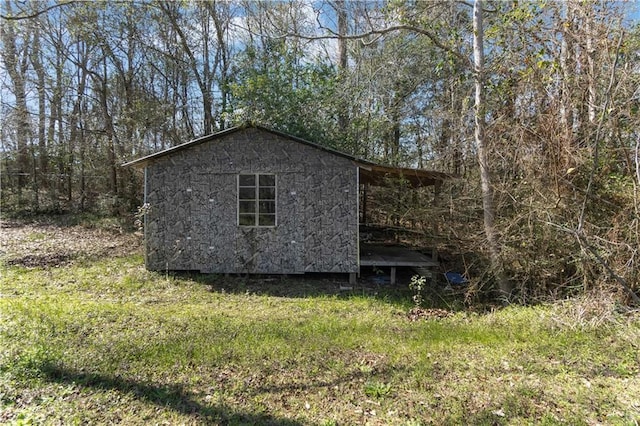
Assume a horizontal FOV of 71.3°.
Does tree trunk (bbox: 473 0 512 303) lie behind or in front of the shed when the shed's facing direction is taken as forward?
in front
